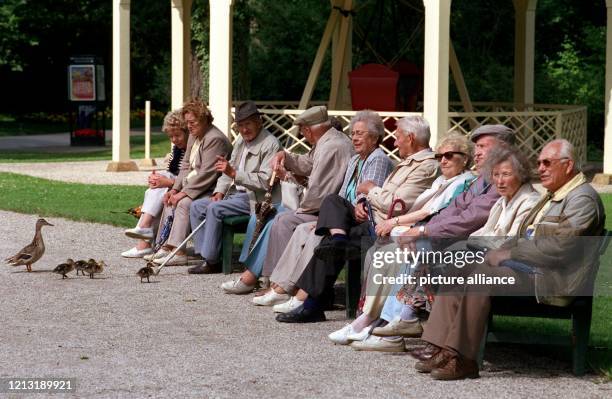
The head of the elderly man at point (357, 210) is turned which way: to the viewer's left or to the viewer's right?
to the viewer's left

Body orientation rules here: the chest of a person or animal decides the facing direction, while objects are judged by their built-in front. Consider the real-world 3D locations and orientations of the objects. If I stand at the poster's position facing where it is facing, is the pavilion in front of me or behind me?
in front

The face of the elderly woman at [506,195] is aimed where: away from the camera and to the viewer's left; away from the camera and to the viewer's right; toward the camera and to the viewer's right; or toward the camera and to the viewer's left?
toward the camera and to the viewer's left

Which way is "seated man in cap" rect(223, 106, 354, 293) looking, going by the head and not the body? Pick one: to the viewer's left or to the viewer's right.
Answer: to the viewer's left

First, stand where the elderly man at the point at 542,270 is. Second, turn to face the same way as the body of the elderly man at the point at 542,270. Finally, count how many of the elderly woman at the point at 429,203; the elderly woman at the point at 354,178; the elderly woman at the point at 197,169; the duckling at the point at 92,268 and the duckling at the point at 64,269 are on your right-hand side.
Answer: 5

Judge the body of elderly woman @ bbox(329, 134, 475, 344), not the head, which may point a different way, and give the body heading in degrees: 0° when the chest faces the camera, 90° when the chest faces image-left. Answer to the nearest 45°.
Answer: approximately 45°

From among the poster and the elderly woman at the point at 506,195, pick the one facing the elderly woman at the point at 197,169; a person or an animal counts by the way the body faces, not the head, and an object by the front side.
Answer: the poster
